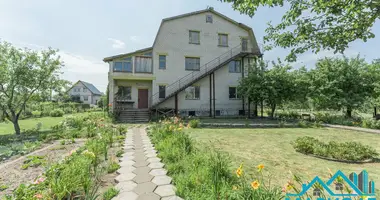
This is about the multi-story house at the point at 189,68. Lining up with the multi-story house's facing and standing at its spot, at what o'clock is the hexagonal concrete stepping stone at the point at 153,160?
The hexagonal concrete stepping stone is roughly at 12 o'clock from the multi-story house.

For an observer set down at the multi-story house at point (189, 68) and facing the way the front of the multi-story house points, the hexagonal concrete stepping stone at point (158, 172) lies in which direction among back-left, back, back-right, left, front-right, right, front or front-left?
front

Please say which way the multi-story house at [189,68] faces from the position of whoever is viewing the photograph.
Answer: facing the viewer

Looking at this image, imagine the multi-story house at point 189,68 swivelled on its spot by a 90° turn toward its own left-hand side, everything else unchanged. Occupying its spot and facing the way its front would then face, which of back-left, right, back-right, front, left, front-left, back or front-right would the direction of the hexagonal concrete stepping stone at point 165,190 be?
right

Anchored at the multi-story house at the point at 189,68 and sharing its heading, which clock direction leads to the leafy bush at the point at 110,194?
The leafy bush is roughly at 12 o'clock from the multi-story house.

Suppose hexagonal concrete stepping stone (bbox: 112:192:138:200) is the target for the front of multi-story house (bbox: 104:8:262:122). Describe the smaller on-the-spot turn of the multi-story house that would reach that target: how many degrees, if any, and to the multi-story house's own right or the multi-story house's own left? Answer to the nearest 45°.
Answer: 0° — it already faces it

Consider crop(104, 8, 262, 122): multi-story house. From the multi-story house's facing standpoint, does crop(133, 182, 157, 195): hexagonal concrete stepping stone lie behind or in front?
in front

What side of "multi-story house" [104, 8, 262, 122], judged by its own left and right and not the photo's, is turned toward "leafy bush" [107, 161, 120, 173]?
front

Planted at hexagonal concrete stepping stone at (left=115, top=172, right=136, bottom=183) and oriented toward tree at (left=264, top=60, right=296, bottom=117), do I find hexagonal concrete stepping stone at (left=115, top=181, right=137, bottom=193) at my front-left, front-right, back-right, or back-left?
back-right

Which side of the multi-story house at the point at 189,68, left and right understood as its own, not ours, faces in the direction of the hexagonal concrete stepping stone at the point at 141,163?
front

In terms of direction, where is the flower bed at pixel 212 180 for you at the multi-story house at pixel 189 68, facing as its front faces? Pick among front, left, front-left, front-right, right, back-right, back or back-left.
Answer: front

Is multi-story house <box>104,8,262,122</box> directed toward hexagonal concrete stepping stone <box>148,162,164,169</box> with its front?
yes

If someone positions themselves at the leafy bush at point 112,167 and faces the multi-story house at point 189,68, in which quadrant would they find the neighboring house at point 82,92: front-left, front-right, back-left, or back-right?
front-left

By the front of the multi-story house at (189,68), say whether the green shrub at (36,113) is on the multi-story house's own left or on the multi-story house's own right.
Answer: on the multi-story house's own right

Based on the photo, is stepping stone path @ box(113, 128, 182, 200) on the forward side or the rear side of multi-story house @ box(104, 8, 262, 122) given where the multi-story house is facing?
on the forward side

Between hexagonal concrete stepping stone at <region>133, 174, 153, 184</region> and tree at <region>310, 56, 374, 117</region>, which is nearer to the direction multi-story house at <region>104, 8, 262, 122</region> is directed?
the hexagonal concrete stepping stone

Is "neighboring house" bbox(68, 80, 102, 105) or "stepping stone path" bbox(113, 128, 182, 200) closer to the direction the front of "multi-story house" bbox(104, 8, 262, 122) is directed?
the stepping stone path
